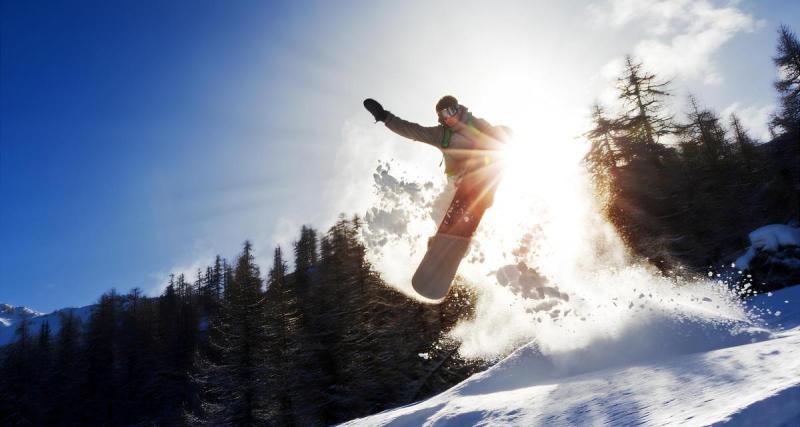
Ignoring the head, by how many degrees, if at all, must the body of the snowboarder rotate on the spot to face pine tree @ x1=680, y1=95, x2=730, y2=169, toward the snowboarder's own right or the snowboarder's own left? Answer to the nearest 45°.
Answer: approximately 135° to the snowboarder's own left

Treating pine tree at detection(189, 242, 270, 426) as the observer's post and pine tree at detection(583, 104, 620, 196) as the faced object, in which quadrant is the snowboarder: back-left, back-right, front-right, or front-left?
front-right

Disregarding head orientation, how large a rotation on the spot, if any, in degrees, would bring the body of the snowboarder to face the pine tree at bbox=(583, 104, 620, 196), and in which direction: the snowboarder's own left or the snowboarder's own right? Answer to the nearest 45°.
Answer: approximately 135° to the snowboarder's own left

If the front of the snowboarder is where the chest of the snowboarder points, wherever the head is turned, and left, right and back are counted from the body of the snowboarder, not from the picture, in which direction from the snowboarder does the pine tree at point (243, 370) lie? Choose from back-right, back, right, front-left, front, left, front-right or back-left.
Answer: back-right

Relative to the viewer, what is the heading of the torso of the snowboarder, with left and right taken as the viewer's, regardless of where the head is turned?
facing the viewer

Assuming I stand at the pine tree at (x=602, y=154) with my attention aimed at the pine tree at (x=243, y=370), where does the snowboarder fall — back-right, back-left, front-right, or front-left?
front-left
